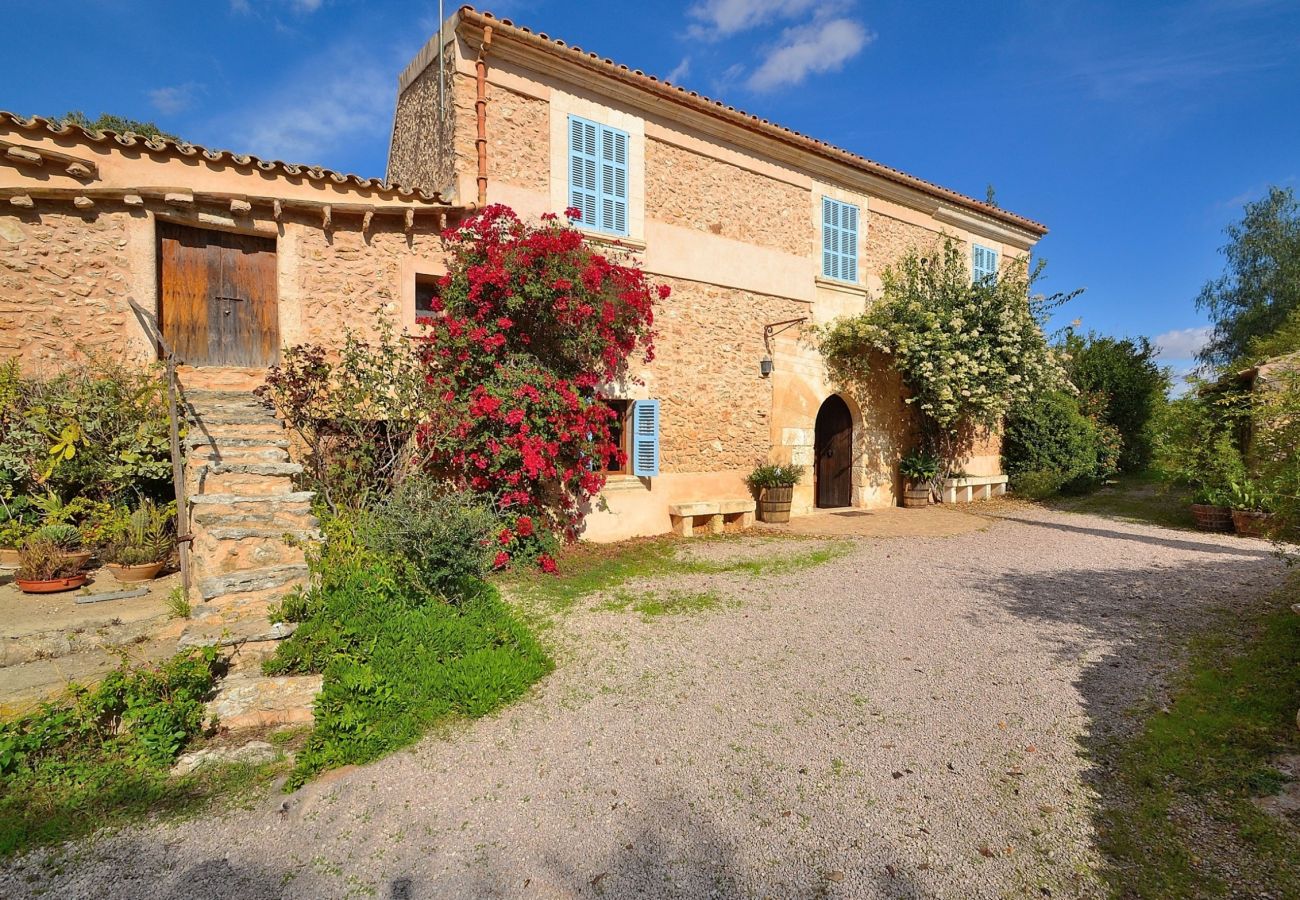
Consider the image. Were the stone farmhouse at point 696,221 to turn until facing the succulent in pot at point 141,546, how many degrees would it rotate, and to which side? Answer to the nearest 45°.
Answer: approximately 90° to its right

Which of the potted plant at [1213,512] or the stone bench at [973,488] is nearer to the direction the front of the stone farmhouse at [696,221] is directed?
the potted plant

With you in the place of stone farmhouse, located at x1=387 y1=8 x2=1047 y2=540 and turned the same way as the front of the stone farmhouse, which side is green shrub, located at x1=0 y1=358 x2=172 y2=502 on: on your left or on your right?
on your right

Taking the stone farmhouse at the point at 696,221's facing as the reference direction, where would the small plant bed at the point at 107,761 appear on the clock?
The small plant bed is roughly at 2 o'clock from the stone farmhouse.

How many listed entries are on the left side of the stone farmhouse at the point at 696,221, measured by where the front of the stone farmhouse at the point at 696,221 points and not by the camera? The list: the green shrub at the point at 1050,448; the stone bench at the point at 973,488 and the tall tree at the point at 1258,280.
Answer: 3

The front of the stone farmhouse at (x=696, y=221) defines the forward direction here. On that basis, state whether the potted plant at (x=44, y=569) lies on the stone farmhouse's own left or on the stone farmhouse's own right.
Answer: on the stone farmhouse's own right

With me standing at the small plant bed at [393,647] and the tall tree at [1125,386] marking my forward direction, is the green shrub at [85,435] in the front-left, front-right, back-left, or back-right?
back-left

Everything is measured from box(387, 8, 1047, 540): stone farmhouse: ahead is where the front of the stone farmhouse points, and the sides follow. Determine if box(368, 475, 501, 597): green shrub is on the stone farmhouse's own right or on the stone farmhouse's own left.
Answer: on the stone farmhouse's own right

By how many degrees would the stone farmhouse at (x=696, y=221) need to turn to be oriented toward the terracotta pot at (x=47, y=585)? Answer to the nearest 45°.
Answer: approximately 90° to its right

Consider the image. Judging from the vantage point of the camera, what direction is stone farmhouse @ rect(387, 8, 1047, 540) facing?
facing the viewer and to the right of the viewer

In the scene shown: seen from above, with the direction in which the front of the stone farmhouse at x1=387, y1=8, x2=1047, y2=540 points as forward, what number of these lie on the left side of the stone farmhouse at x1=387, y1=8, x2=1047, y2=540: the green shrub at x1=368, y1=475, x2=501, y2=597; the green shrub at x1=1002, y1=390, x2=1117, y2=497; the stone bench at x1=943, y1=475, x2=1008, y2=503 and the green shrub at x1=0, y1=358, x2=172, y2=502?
2

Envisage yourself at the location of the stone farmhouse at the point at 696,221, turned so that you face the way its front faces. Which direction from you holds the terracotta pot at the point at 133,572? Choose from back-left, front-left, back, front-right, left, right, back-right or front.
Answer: right

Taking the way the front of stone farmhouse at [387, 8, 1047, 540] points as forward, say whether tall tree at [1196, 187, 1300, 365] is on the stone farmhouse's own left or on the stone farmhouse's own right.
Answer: on the stone farmhouse's own left

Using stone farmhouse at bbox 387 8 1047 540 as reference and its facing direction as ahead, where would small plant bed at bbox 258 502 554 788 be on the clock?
The small plant bed is roughly at 2 o'clock from the stone farmhouse.

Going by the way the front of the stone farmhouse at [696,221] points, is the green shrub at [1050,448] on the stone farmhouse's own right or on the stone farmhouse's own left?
on the stone farmhouse's own left

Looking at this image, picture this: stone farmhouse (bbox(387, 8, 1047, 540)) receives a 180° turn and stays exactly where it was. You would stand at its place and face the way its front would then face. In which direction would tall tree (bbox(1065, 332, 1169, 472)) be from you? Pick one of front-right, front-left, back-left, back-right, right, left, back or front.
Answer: right
